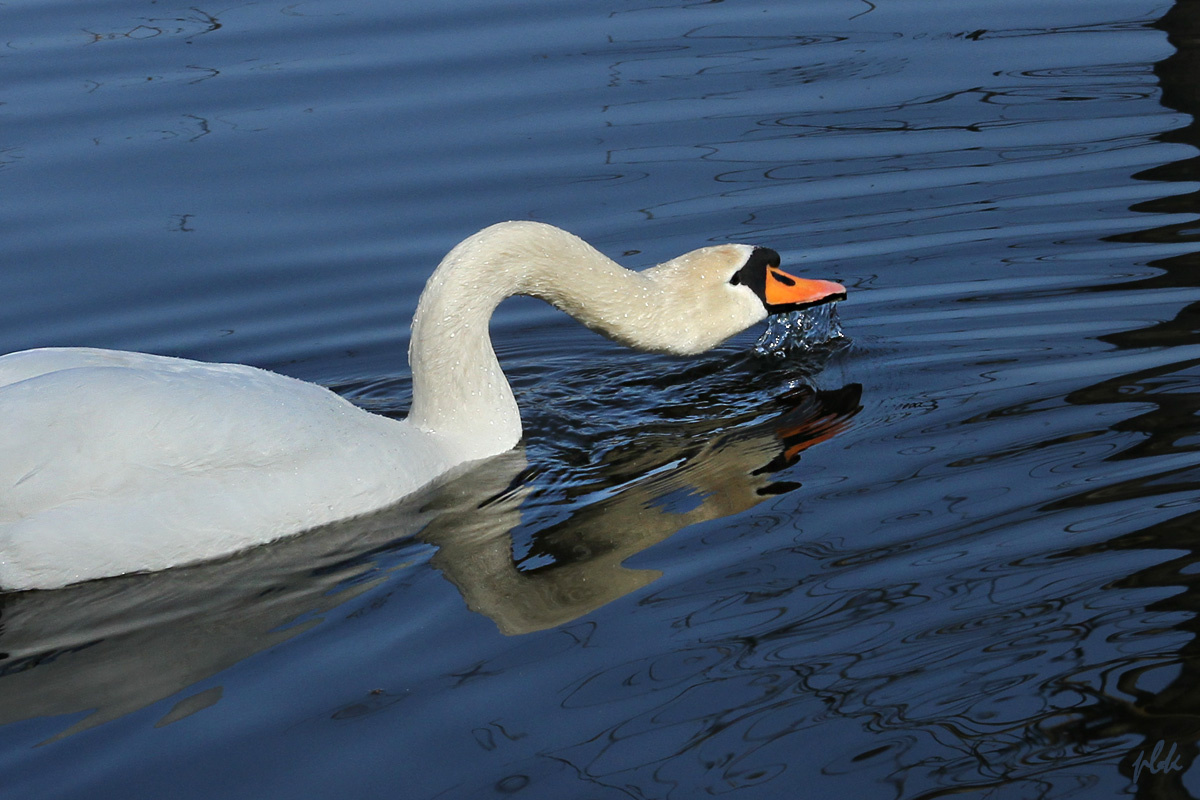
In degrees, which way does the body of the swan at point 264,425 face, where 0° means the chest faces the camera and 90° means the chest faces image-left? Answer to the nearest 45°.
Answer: approximately 270°

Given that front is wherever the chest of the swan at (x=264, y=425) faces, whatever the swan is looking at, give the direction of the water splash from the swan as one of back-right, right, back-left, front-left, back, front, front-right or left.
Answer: front-left
